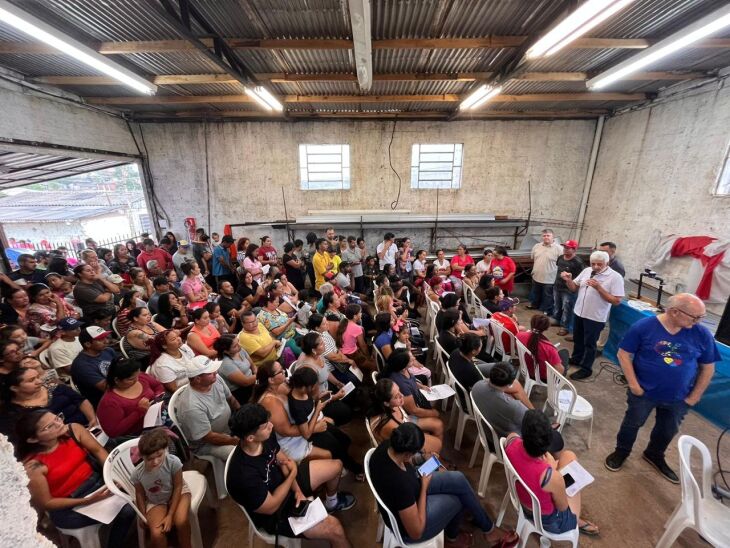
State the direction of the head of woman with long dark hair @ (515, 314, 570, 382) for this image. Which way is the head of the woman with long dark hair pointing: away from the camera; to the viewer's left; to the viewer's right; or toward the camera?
away from the camera

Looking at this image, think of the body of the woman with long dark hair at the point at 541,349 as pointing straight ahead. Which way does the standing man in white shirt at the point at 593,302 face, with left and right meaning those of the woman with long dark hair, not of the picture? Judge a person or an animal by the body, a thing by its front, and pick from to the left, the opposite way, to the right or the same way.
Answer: the opposite way

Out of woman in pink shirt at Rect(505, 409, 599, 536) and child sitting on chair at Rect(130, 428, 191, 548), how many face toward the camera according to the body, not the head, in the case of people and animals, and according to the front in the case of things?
1

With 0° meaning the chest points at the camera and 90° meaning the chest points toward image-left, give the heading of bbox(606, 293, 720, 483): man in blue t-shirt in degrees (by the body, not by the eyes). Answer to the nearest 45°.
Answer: approximately 0°

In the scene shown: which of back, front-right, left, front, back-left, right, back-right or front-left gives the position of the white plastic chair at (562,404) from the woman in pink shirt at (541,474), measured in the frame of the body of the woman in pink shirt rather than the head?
front-left

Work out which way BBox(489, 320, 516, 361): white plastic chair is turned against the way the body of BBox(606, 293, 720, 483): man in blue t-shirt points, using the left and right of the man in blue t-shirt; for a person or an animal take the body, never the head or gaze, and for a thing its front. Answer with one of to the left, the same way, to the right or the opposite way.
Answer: the opposite way

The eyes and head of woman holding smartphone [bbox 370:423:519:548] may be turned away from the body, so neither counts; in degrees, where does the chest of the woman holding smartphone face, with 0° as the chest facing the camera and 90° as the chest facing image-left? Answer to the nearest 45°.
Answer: approximately 270°

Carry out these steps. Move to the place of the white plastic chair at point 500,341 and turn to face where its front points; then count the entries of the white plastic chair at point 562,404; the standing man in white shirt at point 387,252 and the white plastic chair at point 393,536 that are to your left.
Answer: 1
